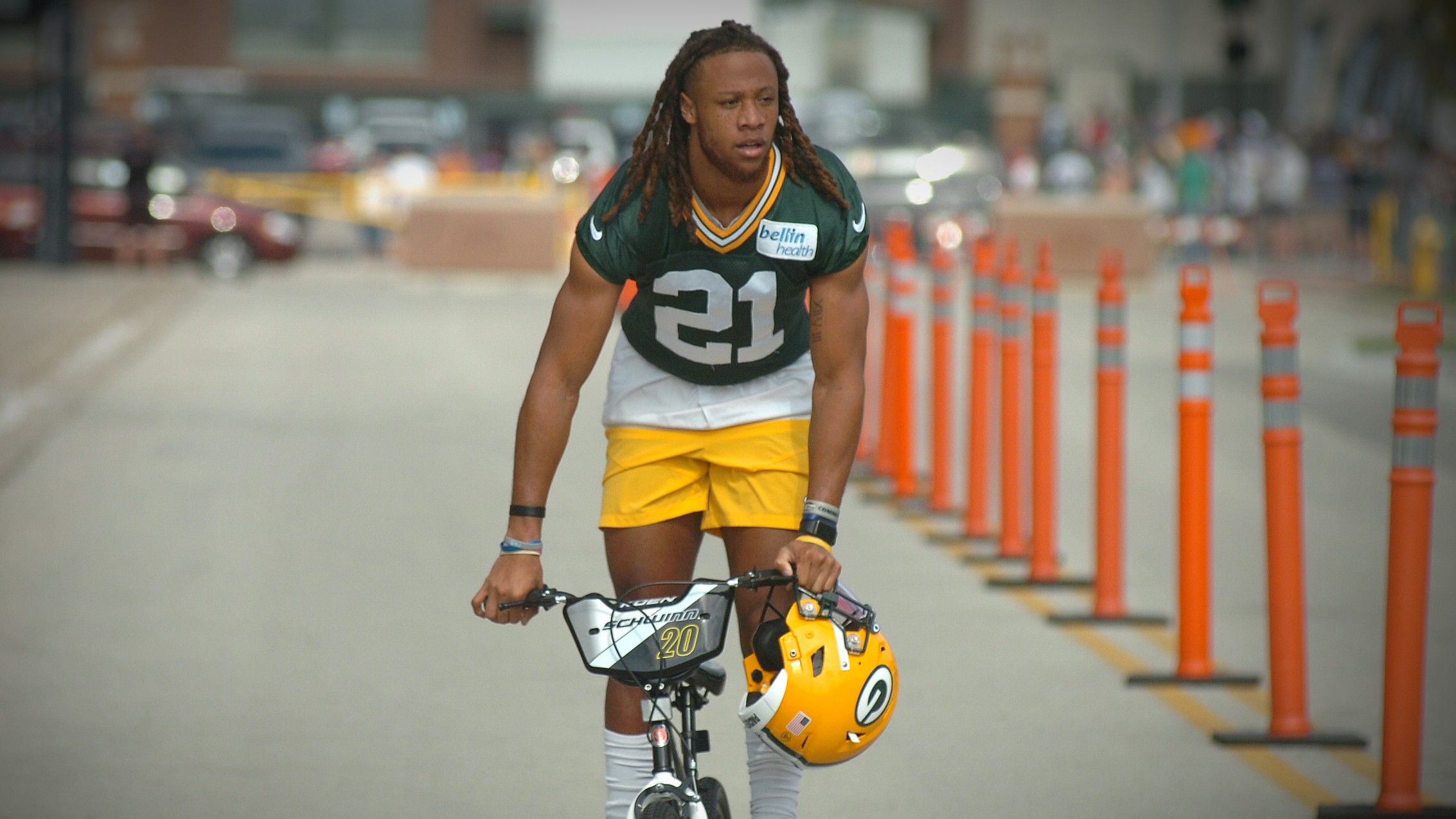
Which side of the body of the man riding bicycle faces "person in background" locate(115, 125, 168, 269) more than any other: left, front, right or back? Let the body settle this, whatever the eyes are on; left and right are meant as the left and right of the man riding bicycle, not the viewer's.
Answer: back

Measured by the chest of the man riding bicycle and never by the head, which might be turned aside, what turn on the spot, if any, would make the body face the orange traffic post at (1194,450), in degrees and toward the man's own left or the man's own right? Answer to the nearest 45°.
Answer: approximately 135° to the man's own left

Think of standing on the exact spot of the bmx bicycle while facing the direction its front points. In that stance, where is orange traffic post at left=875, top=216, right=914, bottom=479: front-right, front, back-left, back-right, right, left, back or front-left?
back

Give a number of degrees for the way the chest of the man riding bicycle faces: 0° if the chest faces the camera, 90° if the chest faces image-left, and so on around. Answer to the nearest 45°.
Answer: approximately 0°

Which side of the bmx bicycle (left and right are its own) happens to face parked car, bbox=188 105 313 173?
back

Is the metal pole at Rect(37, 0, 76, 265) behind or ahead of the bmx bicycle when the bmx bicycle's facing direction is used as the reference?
behind

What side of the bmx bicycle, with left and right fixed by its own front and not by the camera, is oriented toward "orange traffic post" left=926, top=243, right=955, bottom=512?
back

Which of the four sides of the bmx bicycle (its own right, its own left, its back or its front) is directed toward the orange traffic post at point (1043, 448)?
back

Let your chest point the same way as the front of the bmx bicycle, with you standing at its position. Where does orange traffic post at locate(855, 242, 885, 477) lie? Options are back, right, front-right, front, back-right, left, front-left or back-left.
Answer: back

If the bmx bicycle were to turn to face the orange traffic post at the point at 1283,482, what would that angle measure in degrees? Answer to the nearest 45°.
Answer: approximately 135° to its left

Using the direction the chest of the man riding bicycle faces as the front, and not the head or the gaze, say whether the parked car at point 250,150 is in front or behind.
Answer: behind

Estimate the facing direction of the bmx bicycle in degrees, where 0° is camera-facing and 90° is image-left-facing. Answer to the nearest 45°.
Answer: approximately 0°
